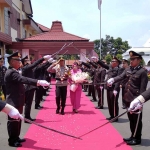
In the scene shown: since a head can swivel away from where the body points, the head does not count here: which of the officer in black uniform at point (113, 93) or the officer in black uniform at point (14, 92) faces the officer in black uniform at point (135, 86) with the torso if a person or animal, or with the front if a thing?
the officer in black uniform at point (14, 92)

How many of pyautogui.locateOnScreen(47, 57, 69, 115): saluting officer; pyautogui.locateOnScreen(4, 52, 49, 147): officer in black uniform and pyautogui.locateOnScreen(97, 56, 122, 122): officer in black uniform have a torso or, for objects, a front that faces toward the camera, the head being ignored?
1

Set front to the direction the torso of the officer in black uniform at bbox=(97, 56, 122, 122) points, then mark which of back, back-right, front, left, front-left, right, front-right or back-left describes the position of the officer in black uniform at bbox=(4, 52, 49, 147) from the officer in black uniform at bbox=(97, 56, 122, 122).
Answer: front-left

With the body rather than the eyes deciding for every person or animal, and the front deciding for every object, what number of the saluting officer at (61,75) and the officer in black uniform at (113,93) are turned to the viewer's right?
0

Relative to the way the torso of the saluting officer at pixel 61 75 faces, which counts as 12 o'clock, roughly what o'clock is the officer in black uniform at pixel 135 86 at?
The officer in black uniform is roughly at 11 o'clock from the saluting officer.

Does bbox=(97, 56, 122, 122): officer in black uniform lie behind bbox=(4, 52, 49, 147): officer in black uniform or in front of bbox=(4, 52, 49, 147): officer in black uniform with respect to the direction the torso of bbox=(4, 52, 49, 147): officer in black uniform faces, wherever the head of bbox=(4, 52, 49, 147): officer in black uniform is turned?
in front

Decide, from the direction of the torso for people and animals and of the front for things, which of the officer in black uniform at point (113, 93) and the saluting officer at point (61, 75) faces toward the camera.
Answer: the saluting officer

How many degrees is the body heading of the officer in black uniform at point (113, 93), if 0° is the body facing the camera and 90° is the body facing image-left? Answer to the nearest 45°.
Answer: approximately 90°

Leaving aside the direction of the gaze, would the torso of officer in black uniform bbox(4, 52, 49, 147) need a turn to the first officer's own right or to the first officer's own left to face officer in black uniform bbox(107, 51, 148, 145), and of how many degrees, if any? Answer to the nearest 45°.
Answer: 0° — they already face them

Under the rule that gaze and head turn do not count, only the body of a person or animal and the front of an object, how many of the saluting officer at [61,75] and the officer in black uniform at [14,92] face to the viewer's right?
1

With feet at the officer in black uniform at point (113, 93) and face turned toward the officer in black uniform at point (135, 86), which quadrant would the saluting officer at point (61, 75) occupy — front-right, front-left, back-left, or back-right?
back-right

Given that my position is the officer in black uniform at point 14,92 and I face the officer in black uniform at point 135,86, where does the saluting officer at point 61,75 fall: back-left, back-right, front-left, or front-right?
front-left

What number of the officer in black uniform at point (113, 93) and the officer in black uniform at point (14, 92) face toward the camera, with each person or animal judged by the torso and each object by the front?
0

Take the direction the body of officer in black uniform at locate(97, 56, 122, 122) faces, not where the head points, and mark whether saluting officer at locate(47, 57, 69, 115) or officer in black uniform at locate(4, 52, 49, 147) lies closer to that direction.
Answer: the saluting officer

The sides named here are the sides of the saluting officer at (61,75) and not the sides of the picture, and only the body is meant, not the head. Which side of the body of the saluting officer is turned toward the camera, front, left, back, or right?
front

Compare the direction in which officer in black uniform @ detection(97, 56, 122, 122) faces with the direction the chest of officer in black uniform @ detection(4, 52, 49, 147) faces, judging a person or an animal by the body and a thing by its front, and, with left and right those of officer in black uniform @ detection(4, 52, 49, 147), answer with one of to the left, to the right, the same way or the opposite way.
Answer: the opposite way

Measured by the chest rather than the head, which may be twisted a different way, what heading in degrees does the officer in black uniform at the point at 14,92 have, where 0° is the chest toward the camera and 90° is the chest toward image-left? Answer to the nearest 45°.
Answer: approximately 270°
